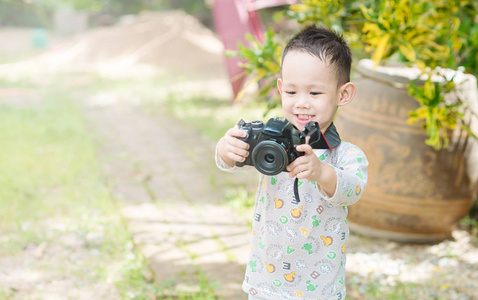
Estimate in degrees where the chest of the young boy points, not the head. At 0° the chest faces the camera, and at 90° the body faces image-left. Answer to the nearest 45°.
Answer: approximately 45°

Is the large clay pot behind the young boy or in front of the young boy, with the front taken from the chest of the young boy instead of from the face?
behind

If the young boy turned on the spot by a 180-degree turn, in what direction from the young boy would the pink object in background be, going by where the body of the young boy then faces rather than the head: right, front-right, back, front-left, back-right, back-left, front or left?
front-left

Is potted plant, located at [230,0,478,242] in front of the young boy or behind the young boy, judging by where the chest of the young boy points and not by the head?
behind
